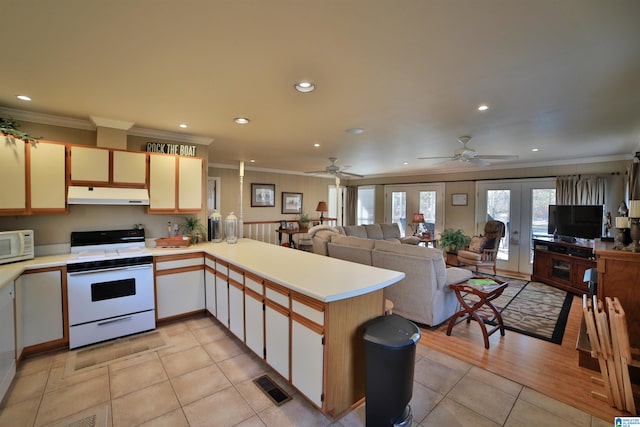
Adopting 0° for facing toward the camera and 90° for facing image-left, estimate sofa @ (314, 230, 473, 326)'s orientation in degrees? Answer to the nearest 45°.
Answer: approximately 225°

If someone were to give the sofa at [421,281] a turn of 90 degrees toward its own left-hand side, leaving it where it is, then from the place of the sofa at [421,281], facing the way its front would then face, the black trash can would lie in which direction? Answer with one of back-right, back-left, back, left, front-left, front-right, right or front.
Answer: back-left

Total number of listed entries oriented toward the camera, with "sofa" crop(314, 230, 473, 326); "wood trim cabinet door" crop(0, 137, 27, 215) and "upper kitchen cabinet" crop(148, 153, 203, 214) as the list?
2

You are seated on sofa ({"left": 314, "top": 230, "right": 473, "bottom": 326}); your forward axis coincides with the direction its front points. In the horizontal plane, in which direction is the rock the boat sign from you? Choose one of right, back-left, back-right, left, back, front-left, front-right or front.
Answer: back-left

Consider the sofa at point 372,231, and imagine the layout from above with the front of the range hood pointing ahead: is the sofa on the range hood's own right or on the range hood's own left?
on the range hood's own left

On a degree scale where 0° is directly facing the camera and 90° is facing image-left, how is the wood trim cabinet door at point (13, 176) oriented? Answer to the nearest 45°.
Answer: approximately 0°

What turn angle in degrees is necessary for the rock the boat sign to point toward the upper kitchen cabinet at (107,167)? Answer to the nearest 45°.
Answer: approximately 90° to its right

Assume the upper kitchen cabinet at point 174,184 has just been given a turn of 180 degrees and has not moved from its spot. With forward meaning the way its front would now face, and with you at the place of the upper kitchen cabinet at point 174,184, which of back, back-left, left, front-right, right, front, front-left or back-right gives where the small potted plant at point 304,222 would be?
front-right
